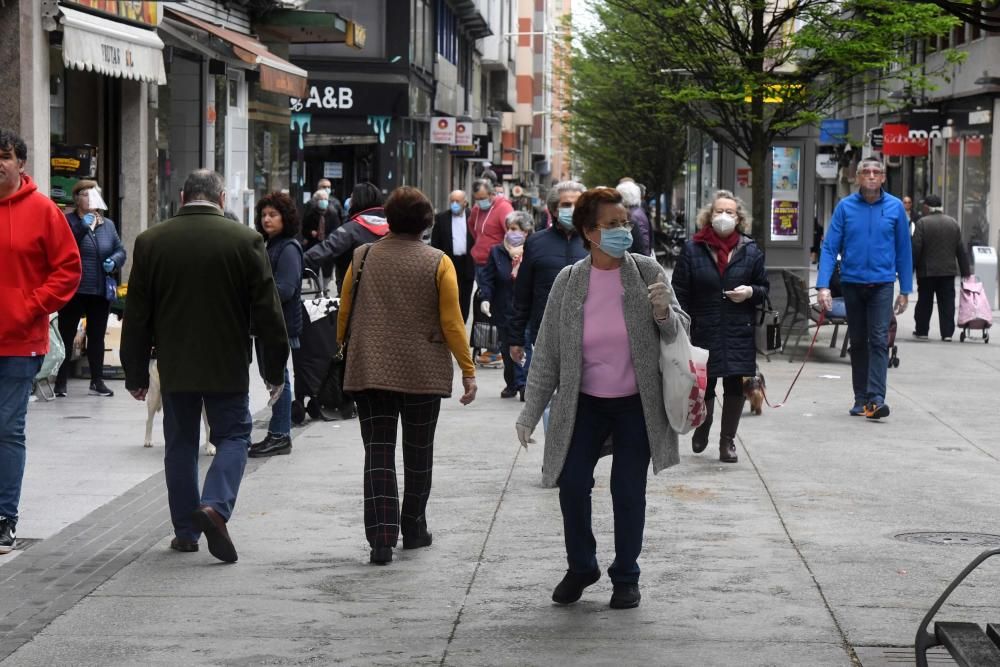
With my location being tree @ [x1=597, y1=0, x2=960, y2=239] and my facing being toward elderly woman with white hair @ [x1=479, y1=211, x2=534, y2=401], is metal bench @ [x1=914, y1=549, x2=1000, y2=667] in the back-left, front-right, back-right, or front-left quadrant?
front-left

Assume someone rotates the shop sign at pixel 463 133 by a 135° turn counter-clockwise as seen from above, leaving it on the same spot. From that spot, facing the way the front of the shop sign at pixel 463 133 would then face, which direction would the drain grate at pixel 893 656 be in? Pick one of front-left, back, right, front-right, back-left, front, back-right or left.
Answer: back-right

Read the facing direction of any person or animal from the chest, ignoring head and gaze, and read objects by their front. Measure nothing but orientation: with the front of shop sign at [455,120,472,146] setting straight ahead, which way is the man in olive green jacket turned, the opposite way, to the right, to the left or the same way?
the opposite way

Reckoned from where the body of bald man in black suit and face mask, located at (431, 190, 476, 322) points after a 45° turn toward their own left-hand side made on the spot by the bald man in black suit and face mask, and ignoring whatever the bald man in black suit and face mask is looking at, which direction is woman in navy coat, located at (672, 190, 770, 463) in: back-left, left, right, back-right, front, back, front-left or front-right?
front-right

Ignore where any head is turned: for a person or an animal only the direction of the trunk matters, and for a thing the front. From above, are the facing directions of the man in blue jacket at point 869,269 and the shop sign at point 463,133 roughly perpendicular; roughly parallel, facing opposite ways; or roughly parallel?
roughly parallel

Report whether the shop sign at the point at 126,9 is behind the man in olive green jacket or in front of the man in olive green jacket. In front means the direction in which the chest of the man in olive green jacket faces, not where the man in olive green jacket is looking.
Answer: in front

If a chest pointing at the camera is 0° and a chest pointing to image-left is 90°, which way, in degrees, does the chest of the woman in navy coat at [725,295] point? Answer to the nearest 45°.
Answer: approximately 0°

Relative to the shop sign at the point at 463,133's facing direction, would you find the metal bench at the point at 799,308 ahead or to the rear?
ahead

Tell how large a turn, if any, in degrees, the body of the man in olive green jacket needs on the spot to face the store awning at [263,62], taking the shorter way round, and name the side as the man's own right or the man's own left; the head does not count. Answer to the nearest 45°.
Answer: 0° — they already face it

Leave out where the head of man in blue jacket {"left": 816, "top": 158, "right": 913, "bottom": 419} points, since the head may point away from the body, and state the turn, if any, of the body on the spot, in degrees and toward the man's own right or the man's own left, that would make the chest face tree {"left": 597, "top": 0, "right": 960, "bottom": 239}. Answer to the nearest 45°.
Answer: approximately 180°

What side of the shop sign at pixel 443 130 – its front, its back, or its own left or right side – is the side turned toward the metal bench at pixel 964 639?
front

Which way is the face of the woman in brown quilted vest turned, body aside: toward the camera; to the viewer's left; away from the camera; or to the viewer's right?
away from the camera

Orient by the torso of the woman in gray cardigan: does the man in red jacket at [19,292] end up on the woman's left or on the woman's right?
on the woman's right

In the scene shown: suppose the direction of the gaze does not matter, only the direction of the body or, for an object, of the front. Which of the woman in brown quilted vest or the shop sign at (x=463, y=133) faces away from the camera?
the woman in brown quilted vest

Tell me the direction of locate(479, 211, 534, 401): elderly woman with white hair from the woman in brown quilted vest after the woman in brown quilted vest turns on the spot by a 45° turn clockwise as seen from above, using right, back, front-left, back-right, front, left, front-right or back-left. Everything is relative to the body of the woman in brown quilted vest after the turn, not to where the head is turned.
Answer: front-left

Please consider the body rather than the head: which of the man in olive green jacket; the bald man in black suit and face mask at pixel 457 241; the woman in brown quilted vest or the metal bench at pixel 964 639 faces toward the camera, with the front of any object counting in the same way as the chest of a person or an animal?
the bald man in black suit and face mask

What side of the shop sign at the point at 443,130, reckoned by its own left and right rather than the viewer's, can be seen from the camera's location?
front

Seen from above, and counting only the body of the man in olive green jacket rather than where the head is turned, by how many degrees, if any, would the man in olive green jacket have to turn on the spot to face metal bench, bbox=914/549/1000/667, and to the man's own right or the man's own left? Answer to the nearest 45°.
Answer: approximately 135° to the man's own right

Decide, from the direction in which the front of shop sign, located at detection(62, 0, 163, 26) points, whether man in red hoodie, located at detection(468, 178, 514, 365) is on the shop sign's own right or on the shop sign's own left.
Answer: on the shop sign's own left

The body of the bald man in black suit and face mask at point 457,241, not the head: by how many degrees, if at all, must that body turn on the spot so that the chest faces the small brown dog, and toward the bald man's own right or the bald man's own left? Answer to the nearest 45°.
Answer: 0° — they already face it
